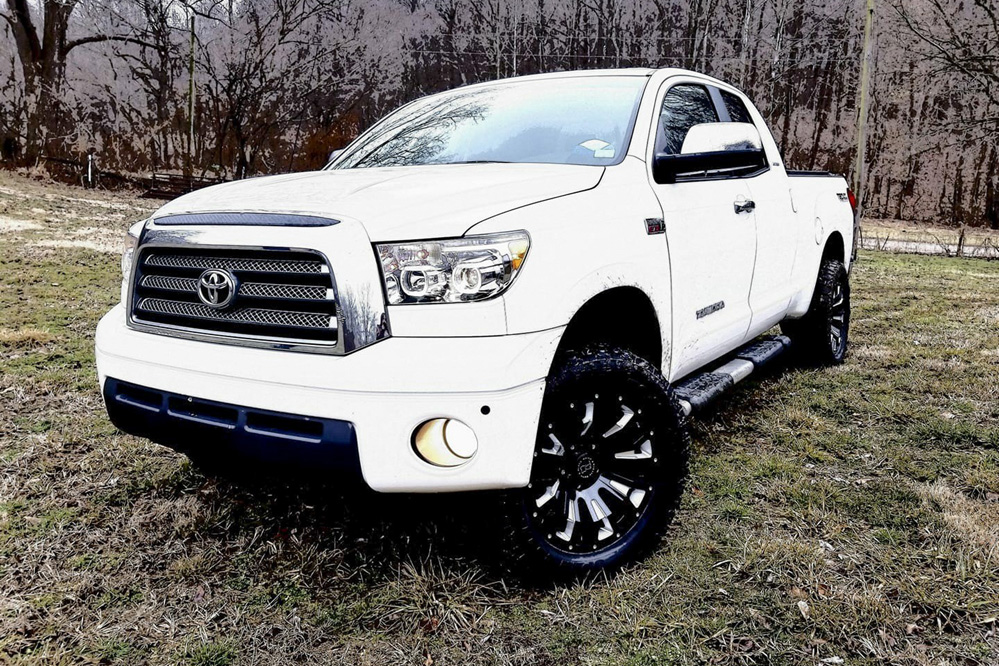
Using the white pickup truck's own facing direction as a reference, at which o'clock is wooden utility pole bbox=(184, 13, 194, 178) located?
The wooden utility pole is roughly at 4 o'clock from the white pickup truck.

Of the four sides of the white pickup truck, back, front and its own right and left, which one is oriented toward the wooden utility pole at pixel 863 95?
back

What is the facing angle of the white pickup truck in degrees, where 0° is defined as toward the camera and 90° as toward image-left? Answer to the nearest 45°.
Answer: approximately 45°
